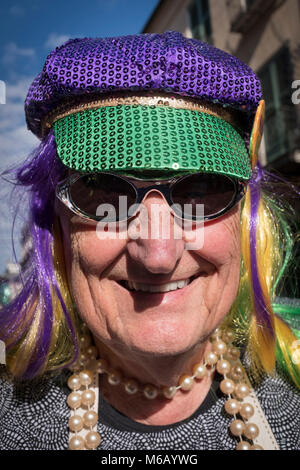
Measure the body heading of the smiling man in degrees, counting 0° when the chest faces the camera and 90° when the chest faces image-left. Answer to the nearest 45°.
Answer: approximately 0°
